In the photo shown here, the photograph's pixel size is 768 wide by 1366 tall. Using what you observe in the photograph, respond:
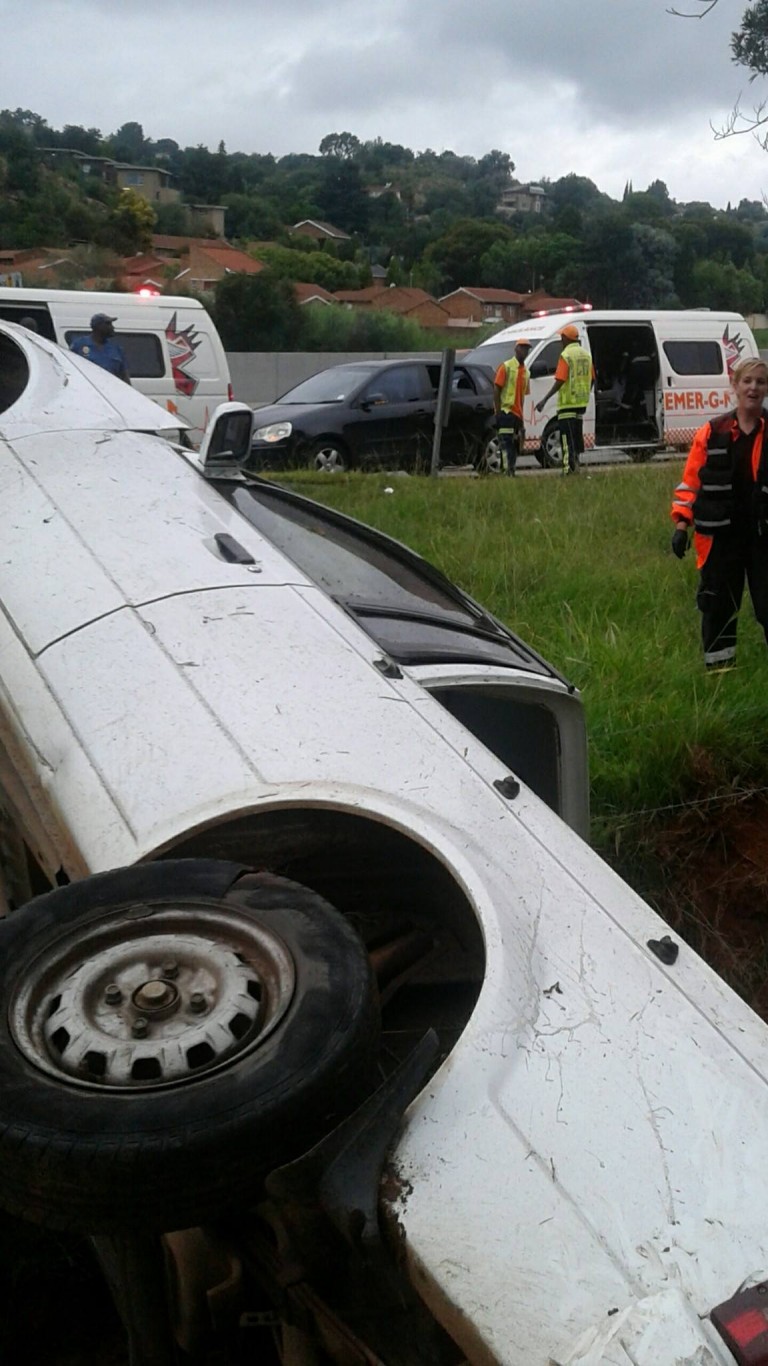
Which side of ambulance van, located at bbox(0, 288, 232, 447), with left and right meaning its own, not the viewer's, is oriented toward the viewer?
left

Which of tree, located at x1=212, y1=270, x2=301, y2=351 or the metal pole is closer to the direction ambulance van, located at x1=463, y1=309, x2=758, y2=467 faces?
the metal pole

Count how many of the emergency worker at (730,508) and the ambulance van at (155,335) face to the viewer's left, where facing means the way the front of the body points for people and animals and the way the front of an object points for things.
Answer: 1

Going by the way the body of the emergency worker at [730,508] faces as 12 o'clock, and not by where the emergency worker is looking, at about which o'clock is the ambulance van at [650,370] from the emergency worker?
The ambulance van is roughly at 6 o'clock from the emergency worker.

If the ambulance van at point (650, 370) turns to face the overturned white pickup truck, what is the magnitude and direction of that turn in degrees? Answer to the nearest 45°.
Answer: approximately 45° to its left

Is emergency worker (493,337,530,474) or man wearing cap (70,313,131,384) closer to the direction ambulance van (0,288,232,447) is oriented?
the man wearing cap

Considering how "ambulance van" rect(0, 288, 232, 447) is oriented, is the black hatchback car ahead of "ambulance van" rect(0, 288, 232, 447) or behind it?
behind

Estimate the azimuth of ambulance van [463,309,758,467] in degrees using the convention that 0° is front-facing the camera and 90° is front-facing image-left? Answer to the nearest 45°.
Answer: approximately 45°

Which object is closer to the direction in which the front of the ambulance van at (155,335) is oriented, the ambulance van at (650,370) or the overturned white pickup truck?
the overturned white pickup truck

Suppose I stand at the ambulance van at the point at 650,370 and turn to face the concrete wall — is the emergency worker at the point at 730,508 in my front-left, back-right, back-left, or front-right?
back-left
